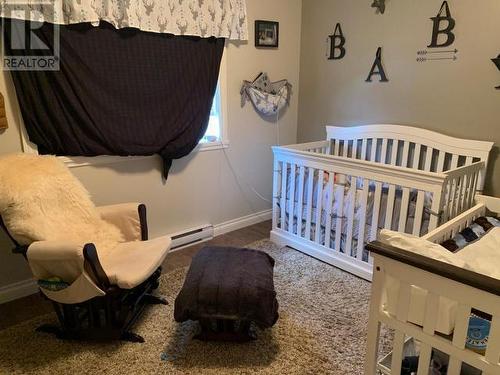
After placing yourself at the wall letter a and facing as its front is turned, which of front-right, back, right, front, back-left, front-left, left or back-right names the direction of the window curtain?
front

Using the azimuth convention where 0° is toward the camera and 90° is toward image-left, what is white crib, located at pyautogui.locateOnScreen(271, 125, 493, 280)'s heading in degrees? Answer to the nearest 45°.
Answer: approximately 45°

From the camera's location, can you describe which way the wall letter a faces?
facing the viewer and to the left of the viewer

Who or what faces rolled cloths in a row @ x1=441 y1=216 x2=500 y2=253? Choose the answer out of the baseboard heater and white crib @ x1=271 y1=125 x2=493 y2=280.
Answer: the baseboard heater

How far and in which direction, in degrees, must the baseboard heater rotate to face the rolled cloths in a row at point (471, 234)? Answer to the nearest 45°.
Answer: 0° — it already faces it

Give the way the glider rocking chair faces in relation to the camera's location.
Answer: facing the viewer and to the right of the viewer

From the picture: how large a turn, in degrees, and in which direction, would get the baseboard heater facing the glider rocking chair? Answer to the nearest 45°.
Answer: approximately 45° to its right

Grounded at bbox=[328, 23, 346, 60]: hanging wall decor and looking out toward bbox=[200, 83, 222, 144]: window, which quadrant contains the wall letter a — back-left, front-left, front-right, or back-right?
back-left

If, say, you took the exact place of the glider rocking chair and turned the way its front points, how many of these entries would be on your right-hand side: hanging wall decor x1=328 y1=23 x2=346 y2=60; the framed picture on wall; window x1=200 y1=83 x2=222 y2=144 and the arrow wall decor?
0

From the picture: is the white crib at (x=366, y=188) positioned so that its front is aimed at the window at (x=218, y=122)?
no

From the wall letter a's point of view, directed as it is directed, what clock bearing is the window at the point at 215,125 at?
The window is roughly at 1 o'clock from the wall letter a.

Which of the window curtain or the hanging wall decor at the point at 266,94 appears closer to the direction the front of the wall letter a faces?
the window curtain

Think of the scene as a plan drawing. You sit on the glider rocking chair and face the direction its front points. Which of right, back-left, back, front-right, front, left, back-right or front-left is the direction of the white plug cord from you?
left

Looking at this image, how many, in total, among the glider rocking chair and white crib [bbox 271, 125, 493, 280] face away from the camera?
0

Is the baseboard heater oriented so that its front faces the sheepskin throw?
no

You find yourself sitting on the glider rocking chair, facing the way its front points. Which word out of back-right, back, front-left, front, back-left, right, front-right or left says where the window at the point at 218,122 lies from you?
left

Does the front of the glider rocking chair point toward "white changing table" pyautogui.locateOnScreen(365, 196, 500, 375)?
yes
